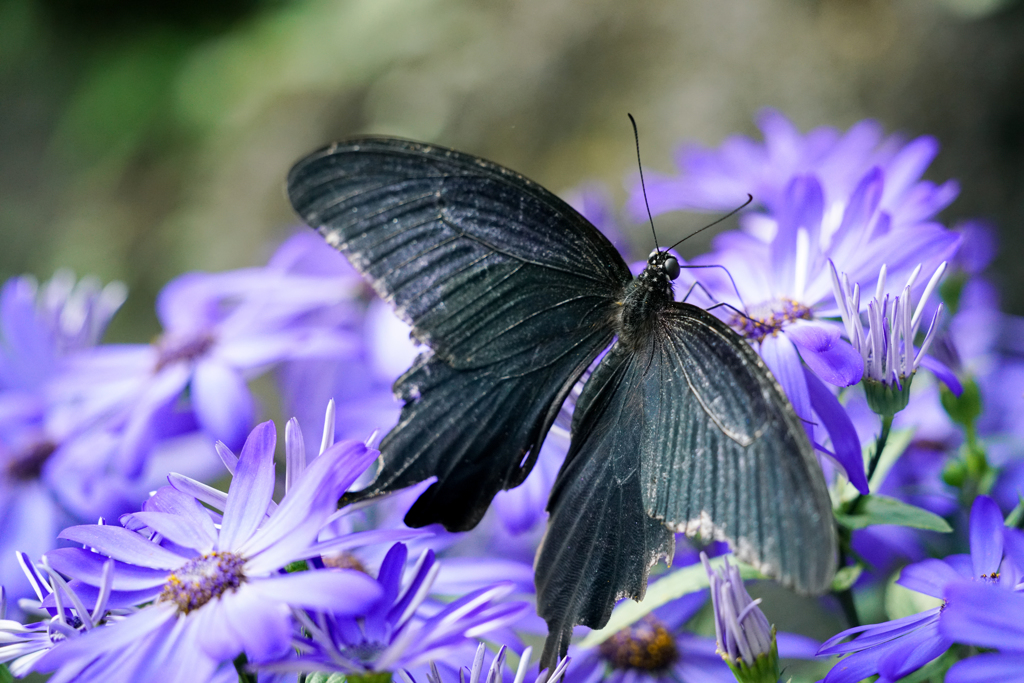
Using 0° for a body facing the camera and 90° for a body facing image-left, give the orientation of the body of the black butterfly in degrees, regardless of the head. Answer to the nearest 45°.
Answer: approximately 225°

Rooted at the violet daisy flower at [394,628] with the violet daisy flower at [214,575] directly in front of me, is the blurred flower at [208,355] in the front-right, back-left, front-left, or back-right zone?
front-right

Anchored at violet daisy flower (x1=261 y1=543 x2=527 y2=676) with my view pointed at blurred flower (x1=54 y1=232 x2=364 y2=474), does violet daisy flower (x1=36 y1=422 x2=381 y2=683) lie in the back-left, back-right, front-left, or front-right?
front-left

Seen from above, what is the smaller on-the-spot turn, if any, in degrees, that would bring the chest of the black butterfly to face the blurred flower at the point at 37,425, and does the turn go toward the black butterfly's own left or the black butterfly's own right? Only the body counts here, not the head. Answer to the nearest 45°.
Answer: approximately 90° to the black butterfly's own left
